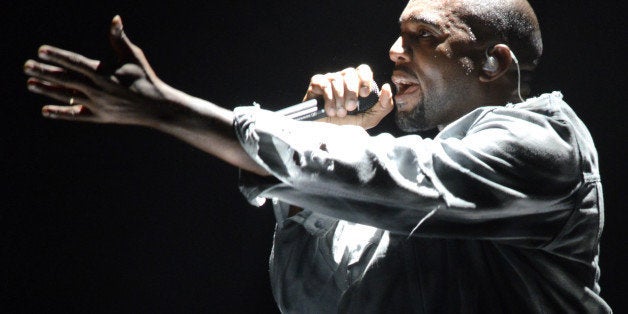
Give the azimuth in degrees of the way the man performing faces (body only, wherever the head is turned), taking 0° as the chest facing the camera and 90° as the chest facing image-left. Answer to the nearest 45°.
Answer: approximately 90°
